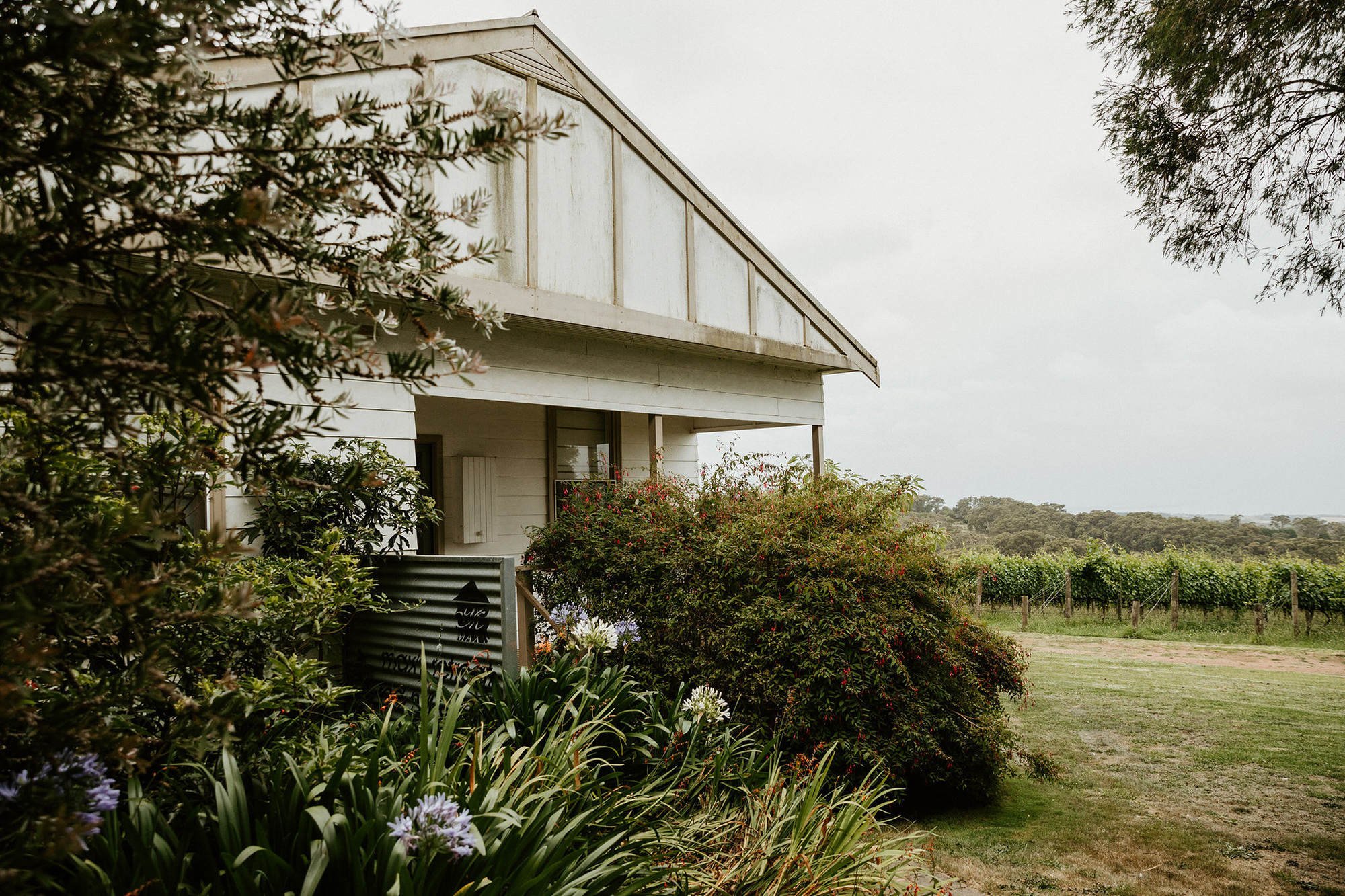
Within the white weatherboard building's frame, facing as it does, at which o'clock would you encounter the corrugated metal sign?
The corrugated metal sign is roughly at 2 o'clock from the white weatherboard building.

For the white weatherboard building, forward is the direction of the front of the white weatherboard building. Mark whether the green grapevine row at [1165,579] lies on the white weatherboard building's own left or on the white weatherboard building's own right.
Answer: on the white weatherboard building's own left

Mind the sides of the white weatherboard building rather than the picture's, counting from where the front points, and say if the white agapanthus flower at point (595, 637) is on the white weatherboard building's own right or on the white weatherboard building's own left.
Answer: on the white weatherboard building's own right

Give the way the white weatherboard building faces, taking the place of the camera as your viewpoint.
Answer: facing the viewer and to the right of the viewer

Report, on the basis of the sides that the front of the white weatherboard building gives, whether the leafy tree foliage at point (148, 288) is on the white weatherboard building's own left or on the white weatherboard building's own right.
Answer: on the white weatherboard building's own right
